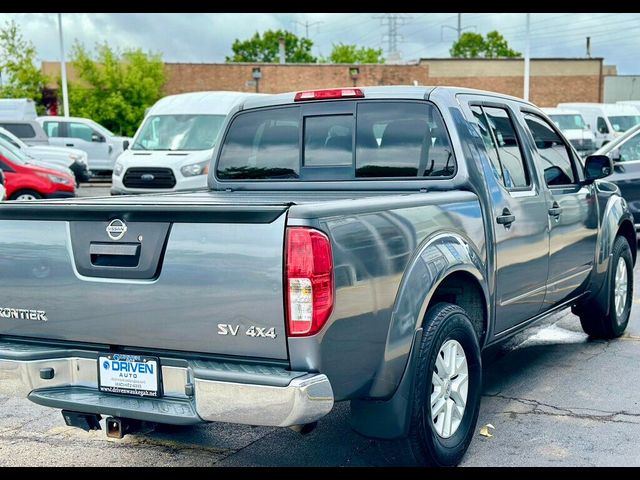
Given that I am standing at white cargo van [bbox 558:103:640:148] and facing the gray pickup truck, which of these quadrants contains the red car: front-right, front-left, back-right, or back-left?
front-right

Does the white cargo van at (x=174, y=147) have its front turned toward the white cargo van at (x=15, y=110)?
no

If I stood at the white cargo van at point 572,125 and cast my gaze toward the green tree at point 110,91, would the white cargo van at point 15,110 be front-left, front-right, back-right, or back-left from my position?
front-left

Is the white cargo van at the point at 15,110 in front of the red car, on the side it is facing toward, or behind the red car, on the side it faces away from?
behind

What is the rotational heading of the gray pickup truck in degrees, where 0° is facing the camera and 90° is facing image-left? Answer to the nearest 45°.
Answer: approximately 225°

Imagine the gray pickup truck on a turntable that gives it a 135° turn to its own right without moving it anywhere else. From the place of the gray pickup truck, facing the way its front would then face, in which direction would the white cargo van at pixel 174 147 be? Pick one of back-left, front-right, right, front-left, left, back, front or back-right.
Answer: back

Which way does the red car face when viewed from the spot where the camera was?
facing the viewer and to the right of the viewer

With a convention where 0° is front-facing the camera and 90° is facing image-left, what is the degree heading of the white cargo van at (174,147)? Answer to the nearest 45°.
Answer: approximately 45°

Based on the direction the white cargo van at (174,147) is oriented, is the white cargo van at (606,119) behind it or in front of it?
behind

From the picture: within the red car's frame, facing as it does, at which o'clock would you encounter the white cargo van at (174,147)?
The white cargo van is roughly at 11 o'clock from the red car.

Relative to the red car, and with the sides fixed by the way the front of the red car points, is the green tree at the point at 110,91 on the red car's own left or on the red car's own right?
on the red car's own left

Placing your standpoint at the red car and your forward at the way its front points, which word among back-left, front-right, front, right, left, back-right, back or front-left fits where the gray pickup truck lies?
front-right
